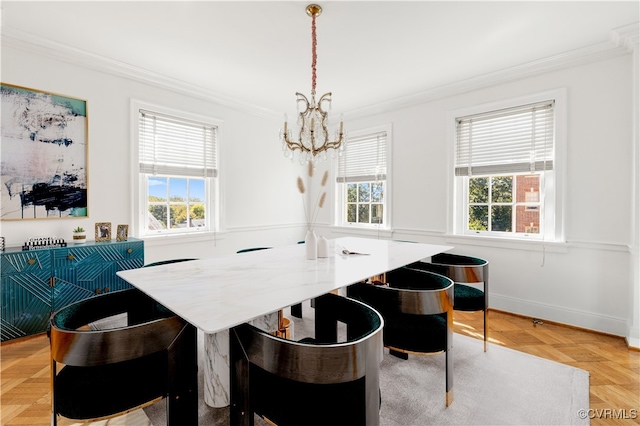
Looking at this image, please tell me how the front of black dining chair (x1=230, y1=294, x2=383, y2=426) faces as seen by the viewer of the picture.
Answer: facing away from the viewer and to the left of the viewer

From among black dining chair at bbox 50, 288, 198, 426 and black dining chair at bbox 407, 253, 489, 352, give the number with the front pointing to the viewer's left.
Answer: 1

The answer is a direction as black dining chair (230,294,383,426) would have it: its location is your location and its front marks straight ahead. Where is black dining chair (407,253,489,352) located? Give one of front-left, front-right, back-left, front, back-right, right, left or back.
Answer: right

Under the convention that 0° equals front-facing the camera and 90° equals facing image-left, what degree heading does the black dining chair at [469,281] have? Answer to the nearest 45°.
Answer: approximately 90°

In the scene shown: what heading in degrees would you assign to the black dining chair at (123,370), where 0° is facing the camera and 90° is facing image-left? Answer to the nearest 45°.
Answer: approximately 225°

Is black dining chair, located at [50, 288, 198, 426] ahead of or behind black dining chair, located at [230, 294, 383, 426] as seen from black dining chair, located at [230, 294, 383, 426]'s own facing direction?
ahead

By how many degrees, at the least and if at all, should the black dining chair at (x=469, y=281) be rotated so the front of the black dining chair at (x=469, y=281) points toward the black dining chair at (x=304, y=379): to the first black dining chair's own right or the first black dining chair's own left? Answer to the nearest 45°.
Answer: approximately 90° to the first black dining chair's own left

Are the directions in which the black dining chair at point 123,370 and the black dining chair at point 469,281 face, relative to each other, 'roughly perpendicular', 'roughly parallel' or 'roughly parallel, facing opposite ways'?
roughly perpendicular

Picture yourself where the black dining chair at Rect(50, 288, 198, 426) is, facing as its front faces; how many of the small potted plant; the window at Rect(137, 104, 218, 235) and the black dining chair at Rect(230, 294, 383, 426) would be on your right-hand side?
1

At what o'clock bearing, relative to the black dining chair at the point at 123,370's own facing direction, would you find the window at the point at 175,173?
The window is roughly at 11 o'clock from the black dining chair.

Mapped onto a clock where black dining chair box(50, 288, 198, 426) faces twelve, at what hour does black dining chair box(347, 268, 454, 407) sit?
black dining chair box(347, 268, 454, 407) is roughly at 2 o'clock from black dining chair box(50, 288, 198, 426).

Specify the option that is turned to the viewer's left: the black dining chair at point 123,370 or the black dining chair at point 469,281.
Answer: the black dining chair at point 469,281
